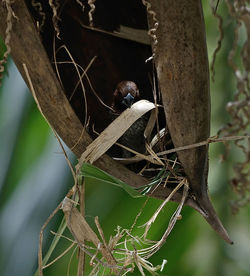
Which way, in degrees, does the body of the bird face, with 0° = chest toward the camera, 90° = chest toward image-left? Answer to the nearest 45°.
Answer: approximately 0°
